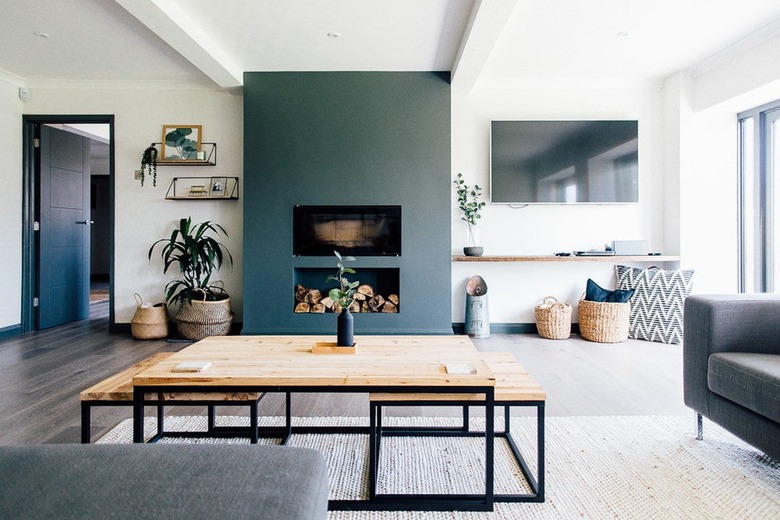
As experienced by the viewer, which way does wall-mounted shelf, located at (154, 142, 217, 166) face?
facing the viewer

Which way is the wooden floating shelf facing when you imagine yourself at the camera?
facing the viewer

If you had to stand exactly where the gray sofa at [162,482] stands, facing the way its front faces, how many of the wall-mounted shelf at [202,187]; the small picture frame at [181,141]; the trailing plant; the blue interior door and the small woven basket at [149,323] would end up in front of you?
5

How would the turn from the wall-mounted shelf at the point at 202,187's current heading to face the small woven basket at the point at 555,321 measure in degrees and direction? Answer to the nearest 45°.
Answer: approximately 45° to its left

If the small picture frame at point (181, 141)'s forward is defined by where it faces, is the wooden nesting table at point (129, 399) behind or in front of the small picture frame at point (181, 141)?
in front

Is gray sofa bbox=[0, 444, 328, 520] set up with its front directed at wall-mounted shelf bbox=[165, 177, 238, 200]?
yes

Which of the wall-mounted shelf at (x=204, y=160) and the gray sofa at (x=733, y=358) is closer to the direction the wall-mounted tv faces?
the gray sofa

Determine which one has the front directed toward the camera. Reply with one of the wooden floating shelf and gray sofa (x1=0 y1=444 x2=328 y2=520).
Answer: the wooden floating shelf

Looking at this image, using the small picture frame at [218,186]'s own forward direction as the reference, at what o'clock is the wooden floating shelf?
The wooden floating shelf is roughly at 10 o'clock from the small picture frame.

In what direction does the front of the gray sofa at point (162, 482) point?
away from the camera

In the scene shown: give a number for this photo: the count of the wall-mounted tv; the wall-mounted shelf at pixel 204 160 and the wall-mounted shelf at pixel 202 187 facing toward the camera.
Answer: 3

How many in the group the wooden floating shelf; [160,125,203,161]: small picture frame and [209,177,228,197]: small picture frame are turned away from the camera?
0

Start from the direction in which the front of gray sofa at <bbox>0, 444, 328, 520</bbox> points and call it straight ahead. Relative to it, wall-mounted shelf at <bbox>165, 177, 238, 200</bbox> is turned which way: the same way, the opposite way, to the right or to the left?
the opposite way

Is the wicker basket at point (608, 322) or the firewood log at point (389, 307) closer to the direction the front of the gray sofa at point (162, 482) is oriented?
the firewood log

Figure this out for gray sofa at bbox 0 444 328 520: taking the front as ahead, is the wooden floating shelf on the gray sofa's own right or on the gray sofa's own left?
on the gray sofa's own right

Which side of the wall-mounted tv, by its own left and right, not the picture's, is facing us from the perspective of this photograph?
front

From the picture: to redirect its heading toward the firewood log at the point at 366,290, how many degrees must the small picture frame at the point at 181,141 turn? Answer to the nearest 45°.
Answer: approximately 45° to its left

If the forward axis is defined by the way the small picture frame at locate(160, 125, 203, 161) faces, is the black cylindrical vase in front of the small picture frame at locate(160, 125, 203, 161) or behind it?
in front

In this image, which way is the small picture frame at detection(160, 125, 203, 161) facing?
toward the camera
